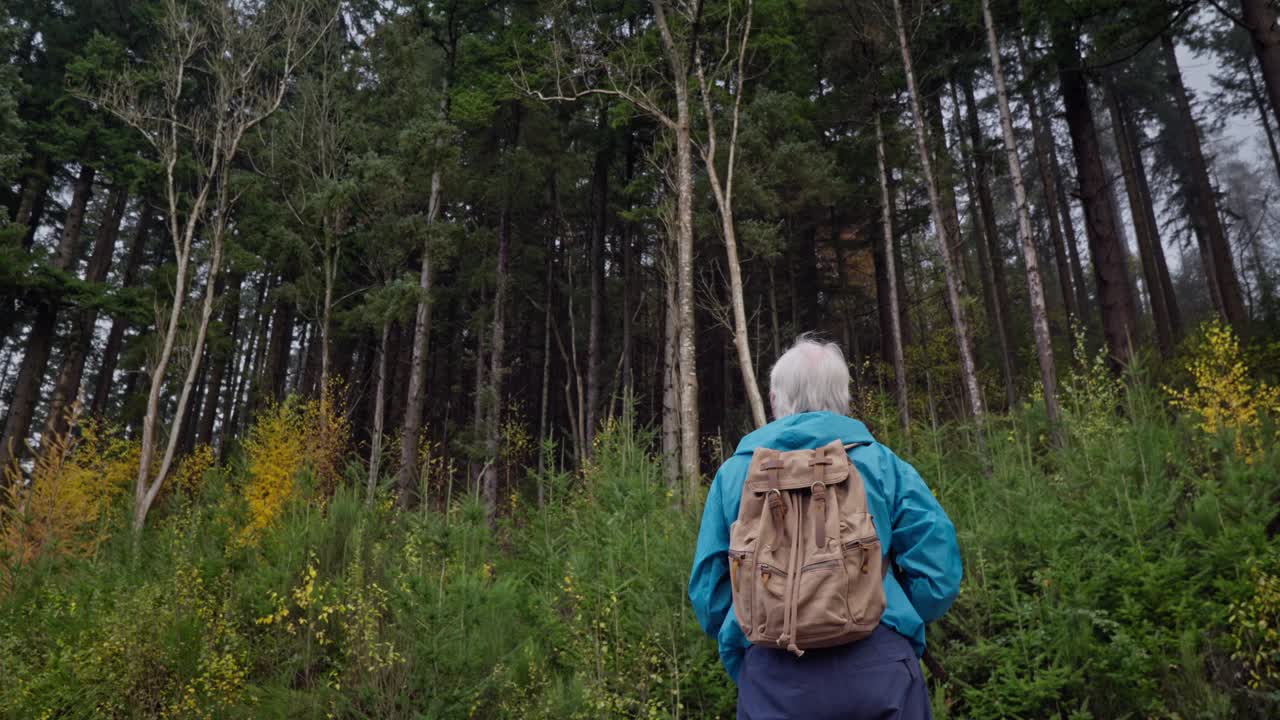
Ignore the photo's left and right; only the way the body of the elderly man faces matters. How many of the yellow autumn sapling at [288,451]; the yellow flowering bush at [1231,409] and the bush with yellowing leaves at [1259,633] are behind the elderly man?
0

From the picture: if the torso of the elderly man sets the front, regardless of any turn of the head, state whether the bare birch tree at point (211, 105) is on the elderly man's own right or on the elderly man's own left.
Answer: on the elderly man's own left

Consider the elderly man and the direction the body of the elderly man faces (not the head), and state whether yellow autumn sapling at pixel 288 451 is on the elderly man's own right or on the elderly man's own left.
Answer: on the elderly man's own left

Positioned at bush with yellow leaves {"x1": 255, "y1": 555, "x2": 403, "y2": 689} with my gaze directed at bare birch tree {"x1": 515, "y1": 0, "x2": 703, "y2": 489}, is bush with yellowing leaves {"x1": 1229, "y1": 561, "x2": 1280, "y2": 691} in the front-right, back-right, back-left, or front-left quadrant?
front-right

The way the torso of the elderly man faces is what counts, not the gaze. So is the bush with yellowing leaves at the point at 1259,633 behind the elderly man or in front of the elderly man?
in front

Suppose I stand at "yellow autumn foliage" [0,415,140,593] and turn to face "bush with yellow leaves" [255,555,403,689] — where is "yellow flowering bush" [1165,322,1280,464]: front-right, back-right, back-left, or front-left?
front-left

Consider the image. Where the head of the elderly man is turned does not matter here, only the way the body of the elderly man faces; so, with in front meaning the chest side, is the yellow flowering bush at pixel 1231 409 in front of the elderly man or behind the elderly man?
in front

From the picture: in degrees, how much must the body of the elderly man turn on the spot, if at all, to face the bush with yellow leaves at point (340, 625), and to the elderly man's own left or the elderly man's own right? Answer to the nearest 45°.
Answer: approximately 45° to the elderly man's own left

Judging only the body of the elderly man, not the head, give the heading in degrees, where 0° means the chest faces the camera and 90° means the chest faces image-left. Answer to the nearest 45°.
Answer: approximately 180°
